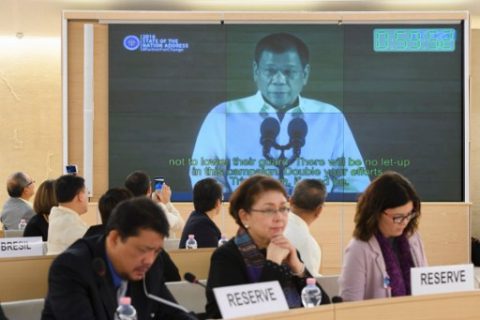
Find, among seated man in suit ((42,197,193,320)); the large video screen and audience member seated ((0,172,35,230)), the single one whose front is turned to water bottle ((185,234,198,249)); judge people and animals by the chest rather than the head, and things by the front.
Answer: the large video screen

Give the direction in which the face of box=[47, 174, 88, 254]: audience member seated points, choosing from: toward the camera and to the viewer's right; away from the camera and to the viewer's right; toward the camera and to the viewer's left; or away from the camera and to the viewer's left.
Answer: away from the camera and to the viewer's right

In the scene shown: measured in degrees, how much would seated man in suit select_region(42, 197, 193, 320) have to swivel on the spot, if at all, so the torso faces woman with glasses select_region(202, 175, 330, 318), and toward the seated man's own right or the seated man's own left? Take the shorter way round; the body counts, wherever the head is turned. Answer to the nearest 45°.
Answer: approximately 90° to the seated man's own left

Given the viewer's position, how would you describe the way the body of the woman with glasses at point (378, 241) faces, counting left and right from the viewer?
facing the viewer and to the right of the viewer

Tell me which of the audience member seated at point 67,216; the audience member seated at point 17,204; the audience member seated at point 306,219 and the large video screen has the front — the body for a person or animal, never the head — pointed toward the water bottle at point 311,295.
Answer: the large video screen

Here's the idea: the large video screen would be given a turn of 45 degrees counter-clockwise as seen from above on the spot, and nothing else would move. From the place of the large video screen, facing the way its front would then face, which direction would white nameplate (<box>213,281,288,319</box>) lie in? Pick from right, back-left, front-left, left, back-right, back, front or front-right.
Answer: front-right

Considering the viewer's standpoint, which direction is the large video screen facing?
facing the viewer

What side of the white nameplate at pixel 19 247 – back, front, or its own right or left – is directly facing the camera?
front

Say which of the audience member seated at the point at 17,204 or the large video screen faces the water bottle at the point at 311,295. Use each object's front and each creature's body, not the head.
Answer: the large video screen

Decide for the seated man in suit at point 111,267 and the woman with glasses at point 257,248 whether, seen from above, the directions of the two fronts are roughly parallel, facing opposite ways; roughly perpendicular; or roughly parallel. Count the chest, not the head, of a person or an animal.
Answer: roughly parallel
